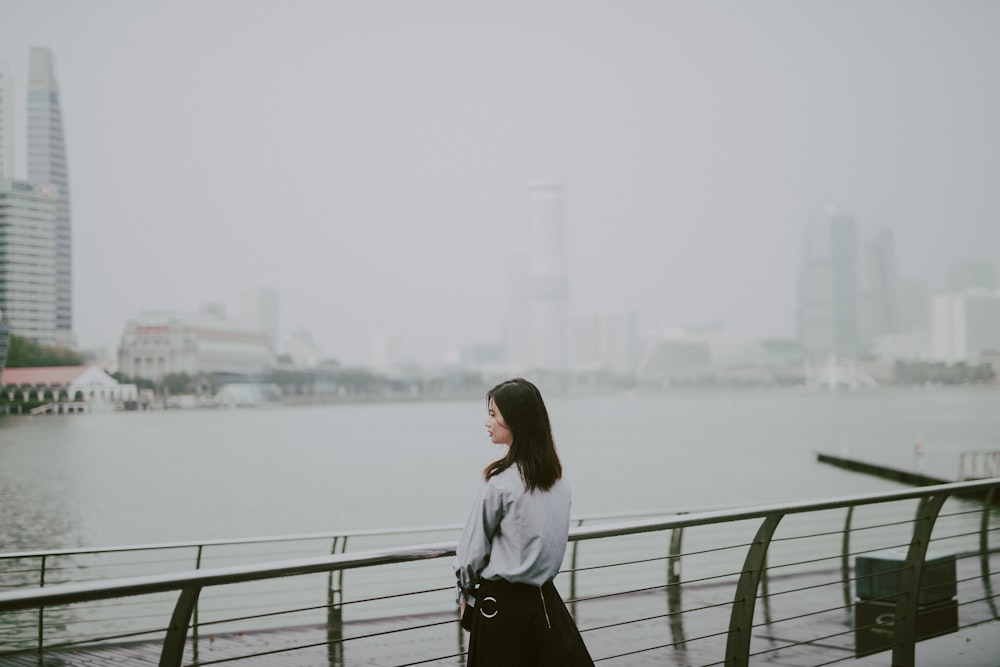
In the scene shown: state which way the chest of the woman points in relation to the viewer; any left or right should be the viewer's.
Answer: facing away from the viewer and to the left of the viewer

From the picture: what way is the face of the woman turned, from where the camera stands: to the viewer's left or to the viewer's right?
to the viewer's left
